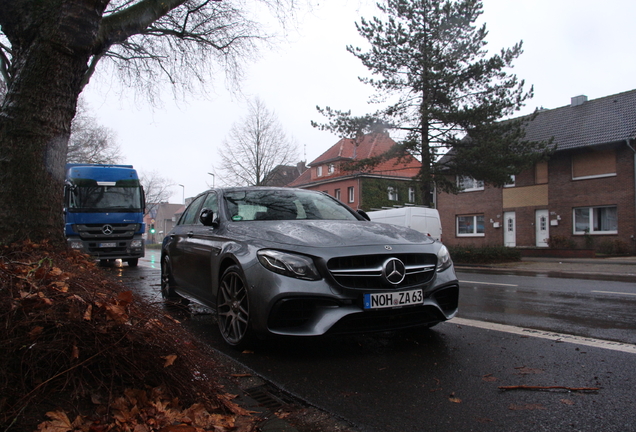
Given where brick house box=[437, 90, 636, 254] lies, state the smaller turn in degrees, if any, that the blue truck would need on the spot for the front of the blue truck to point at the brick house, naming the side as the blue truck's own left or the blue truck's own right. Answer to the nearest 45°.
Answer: approximately 90° to the blue truck's own left

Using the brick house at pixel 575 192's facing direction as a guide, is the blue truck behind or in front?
in front

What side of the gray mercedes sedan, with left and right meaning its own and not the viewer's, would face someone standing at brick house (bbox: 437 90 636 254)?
left

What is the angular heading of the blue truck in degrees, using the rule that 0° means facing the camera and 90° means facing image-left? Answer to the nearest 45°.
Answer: approximately 0°

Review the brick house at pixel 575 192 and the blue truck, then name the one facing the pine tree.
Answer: the brick house

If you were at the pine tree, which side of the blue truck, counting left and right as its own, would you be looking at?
left

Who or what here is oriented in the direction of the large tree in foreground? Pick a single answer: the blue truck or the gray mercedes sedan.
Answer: the blue truck

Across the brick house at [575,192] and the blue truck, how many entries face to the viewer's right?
0

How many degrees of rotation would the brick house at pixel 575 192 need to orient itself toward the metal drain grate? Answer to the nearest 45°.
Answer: approximately 45° to its left

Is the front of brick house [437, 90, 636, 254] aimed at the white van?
no

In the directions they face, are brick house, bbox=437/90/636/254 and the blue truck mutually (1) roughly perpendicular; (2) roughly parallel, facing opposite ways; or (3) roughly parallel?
roughly perpendicular

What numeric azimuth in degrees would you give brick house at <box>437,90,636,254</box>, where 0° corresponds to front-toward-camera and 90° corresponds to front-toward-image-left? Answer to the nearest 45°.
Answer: approximately 45°
